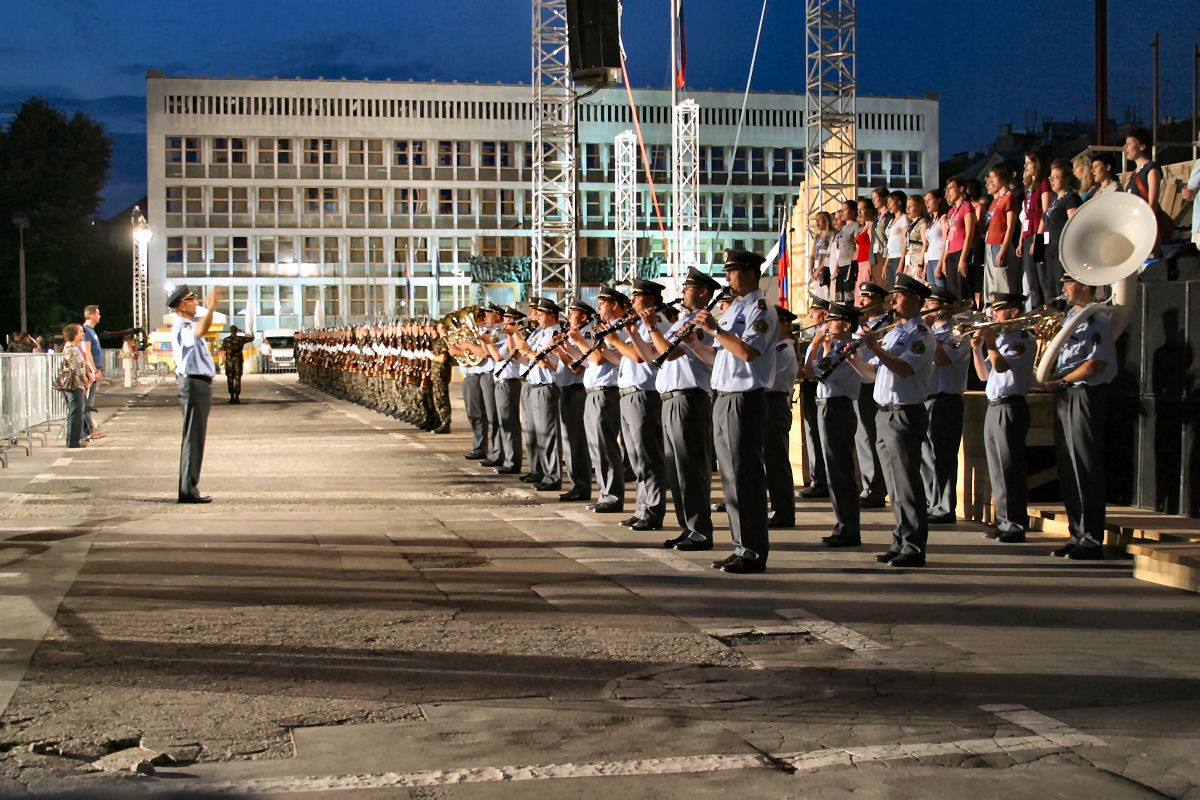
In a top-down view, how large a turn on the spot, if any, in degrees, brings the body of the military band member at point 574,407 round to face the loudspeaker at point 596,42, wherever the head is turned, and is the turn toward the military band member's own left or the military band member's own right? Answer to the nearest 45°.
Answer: approximately 90° to the military band member's own right

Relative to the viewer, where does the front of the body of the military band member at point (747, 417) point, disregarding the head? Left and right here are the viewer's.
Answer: facing to the left of the viewer

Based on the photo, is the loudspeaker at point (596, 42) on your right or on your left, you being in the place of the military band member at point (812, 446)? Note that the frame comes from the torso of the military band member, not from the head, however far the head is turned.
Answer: on your right

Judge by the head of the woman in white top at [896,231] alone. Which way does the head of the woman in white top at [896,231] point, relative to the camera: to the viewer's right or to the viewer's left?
to the viewer's left

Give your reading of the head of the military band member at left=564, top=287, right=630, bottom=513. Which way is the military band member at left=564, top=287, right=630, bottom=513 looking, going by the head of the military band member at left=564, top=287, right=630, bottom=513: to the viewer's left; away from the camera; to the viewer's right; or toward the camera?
to the viewer's left

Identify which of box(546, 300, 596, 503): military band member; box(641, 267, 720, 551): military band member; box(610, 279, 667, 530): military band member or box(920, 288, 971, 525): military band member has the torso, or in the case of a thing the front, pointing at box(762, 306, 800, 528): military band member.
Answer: box(920, 288, 971, 525): military band member

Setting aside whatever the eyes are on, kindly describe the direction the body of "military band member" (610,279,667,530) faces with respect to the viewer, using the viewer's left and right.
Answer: facing to the left of the viewer

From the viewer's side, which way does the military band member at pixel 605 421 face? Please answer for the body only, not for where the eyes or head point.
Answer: to the viewer's left

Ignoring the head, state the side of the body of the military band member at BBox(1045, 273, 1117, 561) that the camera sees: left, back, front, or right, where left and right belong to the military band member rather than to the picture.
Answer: left

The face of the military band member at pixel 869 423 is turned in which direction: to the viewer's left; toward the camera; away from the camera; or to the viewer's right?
to the viewer's left

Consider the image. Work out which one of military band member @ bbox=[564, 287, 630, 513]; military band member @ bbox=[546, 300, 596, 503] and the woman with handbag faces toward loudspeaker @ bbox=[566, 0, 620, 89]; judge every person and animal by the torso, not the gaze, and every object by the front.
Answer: the woman with handbag

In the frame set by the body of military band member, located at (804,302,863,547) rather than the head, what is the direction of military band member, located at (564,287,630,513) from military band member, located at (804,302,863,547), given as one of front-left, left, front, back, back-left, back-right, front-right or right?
front-right

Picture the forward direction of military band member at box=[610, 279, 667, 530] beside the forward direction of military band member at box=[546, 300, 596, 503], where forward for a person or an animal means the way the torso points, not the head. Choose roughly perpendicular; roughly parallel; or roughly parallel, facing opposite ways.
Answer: roughly parallel

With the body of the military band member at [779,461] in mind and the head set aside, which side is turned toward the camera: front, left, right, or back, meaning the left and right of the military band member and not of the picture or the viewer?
left

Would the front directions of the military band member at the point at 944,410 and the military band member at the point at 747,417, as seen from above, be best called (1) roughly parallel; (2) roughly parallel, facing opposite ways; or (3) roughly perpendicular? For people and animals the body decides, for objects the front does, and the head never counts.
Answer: roughly parallel

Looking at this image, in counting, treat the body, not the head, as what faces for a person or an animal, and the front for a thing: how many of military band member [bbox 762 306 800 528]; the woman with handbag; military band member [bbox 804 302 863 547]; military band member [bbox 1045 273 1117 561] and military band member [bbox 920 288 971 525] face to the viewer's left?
4

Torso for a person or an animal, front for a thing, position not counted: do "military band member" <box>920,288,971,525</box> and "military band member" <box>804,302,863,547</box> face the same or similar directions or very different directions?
same or similar directions

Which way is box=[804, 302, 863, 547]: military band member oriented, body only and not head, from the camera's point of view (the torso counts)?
to the viewer's left

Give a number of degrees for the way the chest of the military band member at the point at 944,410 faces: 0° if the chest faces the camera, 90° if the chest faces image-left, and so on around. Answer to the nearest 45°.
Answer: approximately 90°
